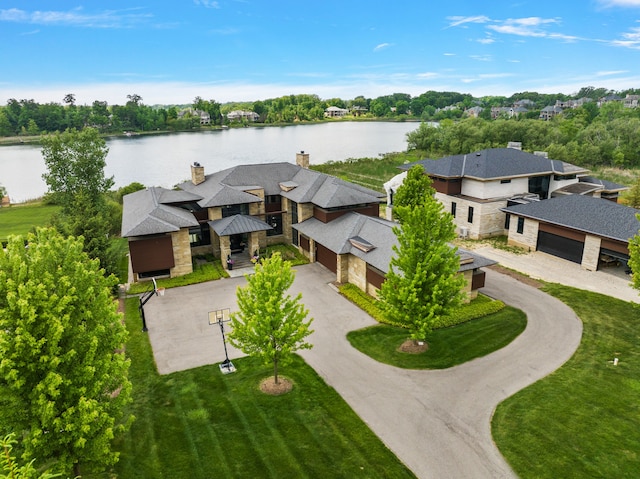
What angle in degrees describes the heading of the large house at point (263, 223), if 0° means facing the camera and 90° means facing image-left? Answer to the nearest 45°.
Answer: approximately 0°

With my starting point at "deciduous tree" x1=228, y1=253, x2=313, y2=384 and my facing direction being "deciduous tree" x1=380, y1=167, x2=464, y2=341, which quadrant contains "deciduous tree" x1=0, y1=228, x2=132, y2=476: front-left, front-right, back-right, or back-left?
back-right

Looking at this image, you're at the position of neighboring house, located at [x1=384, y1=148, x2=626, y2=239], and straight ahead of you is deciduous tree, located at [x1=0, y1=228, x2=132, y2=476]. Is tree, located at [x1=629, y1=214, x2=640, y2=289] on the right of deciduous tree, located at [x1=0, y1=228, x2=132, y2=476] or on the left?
left

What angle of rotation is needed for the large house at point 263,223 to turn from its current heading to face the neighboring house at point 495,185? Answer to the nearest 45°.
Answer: approximately 90° to its left

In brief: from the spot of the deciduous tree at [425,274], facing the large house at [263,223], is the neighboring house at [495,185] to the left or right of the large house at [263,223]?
right

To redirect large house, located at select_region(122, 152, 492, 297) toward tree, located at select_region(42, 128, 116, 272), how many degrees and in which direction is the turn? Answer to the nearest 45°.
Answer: approximately 135° to its right

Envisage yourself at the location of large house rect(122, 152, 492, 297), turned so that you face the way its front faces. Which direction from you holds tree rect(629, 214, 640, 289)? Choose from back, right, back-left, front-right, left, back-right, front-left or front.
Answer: front-left

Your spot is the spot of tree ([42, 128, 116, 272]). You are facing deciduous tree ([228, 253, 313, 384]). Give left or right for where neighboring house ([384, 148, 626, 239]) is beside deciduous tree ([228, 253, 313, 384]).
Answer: left

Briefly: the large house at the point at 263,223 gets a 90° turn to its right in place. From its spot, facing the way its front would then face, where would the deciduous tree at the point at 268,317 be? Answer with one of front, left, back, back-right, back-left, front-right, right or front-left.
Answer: left

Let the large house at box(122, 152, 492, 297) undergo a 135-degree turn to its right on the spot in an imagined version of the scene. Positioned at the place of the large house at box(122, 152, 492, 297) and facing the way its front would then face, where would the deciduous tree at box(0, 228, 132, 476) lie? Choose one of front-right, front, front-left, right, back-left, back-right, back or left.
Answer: back-left

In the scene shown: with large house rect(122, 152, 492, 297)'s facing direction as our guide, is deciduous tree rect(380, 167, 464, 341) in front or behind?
in front
